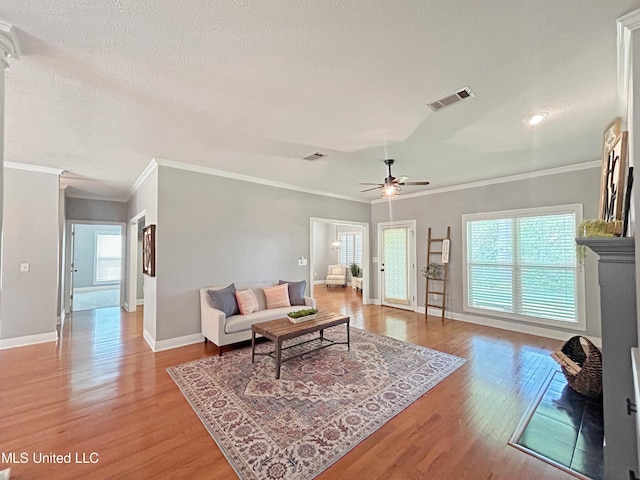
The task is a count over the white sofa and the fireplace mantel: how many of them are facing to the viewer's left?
1

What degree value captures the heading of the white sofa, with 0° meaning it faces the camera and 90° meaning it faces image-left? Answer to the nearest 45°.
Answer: approximately 315°

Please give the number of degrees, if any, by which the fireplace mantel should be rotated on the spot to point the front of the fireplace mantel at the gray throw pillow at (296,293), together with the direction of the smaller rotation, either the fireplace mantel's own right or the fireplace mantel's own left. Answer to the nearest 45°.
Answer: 0° — it already faces it

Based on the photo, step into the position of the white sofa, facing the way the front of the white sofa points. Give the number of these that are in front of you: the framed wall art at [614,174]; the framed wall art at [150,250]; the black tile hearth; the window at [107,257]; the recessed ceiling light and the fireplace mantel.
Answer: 4

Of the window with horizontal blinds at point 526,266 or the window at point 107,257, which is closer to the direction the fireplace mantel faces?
the window

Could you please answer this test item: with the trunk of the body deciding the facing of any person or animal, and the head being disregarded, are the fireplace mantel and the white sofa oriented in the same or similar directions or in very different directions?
very different directions

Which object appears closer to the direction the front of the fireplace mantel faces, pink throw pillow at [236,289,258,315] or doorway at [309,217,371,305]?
the pink throw pillow

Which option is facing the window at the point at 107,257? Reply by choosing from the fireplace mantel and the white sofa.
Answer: the fireplace mantel

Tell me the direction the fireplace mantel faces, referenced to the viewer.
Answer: facing to the left of the viewer

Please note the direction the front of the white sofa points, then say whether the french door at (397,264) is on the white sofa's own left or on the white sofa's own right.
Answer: on the white sofa's own left

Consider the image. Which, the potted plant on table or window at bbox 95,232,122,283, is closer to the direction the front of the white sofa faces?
the potted plant on table

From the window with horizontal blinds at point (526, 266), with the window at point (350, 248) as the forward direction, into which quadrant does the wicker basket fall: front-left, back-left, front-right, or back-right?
back-left

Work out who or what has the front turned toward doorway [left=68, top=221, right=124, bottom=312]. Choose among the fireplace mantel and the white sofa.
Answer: the fireplace mantel
